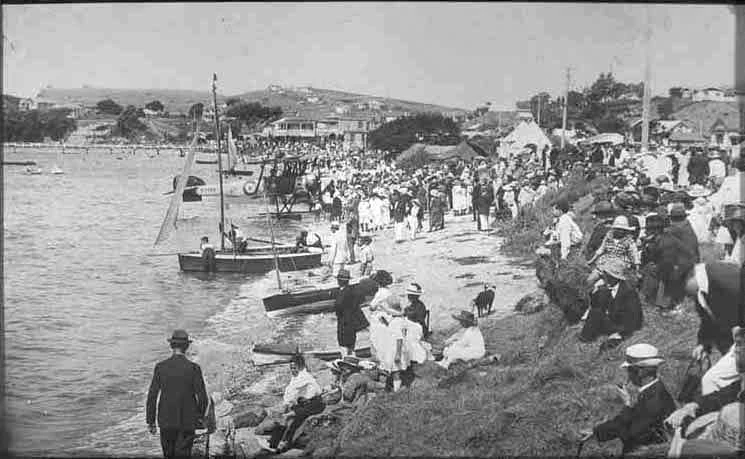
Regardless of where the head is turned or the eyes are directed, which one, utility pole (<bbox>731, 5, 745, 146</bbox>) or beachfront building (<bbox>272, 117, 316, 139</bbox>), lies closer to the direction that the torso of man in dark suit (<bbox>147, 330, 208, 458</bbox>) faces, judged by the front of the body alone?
the beachfront building

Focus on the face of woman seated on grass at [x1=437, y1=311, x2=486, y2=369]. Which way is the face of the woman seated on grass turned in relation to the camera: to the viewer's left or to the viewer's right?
to the viewer's left

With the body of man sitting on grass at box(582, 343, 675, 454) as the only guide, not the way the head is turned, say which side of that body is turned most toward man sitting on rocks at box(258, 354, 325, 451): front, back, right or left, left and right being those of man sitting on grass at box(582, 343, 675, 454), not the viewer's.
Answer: front

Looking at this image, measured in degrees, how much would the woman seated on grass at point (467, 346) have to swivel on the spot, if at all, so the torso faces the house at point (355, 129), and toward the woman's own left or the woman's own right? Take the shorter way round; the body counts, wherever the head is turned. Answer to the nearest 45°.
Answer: approximately 90° to the woman's own right

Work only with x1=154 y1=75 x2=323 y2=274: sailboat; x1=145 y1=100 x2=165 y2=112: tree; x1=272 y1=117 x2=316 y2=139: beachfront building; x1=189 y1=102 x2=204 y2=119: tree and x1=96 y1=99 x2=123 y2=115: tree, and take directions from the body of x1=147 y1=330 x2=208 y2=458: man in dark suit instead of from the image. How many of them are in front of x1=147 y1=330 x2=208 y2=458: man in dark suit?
5

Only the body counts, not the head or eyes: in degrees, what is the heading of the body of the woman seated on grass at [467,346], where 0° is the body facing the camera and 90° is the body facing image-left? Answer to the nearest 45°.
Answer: approximately 90°

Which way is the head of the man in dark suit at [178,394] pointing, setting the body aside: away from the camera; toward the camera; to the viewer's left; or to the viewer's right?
away from the camera

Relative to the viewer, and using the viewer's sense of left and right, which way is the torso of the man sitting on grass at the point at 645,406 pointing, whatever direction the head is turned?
facing to the left of the viewer

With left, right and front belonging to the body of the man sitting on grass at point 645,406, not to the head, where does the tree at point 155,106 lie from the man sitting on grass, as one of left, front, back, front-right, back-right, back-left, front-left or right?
front-right

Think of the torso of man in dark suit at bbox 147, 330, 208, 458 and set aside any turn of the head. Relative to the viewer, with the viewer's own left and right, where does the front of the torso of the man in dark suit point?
facing away from the viewer

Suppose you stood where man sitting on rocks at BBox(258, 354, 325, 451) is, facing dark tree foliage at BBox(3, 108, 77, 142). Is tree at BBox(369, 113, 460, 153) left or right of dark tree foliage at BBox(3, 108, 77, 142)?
right

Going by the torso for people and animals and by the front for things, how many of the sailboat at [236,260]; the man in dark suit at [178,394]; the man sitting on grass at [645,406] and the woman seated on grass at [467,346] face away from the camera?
1
